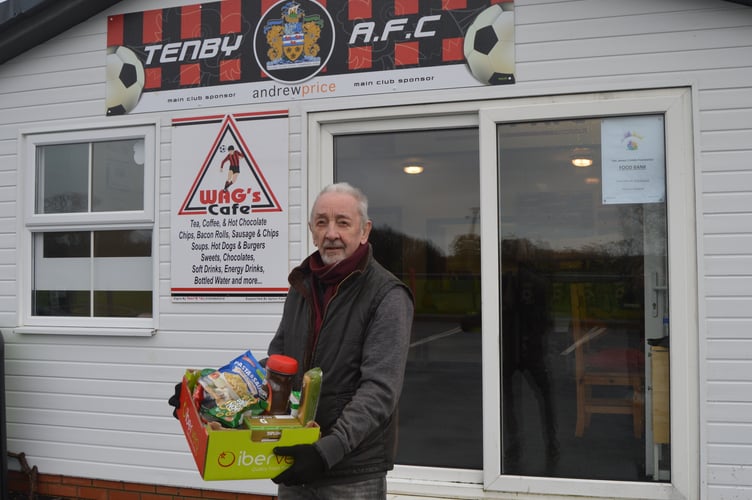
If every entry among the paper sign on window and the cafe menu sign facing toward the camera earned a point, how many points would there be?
2

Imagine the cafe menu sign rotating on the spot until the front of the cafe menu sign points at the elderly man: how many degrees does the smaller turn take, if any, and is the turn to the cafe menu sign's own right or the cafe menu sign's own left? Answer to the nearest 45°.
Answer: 0° — it already faces them

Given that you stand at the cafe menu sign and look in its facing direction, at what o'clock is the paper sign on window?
The paper sign on window is roughly at 10 o'clock from the cafe menu sign.

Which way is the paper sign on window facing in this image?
toward the camera

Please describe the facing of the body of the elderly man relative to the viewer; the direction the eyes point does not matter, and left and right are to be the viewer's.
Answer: facing the viewer and to the left of the viewer

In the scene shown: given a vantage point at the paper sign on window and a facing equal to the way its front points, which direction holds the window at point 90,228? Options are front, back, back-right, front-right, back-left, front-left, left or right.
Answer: right

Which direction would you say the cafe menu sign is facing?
toward the camera

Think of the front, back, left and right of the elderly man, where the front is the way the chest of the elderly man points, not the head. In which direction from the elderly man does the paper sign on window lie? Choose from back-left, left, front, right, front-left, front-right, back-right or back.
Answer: back

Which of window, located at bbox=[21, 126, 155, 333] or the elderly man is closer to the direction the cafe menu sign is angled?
the elderly man

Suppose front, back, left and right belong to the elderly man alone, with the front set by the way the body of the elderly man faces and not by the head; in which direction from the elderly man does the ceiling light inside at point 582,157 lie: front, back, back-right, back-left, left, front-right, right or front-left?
back

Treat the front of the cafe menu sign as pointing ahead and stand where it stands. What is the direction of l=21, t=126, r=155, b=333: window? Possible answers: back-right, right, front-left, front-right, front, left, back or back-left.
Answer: back-right
